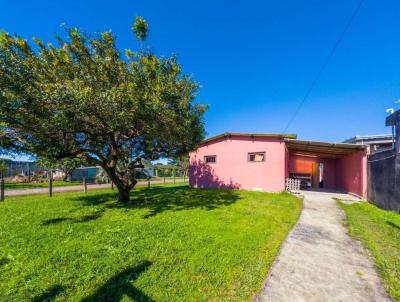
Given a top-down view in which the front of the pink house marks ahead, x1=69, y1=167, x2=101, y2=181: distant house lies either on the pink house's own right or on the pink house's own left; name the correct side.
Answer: on the pink house's own right

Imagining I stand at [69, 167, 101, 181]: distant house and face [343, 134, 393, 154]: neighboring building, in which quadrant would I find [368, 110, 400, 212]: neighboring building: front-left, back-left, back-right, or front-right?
front-right

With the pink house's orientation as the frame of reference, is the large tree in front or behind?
in front

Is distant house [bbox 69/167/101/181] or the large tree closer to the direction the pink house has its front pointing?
the large tree

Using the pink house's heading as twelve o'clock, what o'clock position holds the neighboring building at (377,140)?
The neighboring building is roughly at 8 o'clock from the pink house.

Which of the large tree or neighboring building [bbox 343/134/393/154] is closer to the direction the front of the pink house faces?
the large tree

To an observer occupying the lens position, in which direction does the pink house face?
facing the viewer
